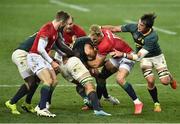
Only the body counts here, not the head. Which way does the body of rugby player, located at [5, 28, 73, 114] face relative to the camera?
to the viewer's right

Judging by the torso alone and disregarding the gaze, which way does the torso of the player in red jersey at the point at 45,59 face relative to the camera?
to the viewer's right

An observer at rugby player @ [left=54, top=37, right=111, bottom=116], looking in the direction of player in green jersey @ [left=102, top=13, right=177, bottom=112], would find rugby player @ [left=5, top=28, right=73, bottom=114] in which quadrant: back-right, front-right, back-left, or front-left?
back-left
